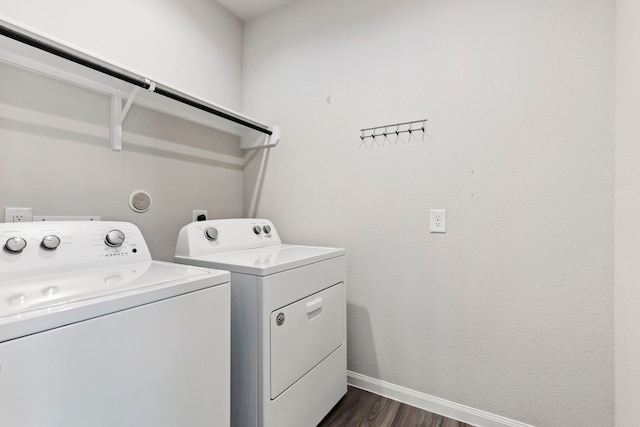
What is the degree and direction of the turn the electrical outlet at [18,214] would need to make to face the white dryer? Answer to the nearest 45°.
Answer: approximately 45° to its left

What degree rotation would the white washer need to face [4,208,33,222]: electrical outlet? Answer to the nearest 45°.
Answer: approximately 180°

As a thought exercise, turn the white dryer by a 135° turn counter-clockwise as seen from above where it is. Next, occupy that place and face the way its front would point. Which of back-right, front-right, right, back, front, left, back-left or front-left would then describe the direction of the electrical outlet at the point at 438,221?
right

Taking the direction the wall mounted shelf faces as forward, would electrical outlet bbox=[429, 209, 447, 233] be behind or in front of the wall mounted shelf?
in front

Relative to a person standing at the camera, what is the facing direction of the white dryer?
facing the viewer and to the right of the viewer

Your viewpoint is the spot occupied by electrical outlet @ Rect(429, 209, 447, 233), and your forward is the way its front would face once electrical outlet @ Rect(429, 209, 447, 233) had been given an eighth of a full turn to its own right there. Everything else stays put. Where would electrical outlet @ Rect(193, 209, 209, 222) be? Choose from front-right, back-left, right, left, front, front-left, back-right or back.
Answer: front-right

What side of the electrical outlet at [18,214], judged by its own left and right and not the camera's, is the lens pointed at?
front

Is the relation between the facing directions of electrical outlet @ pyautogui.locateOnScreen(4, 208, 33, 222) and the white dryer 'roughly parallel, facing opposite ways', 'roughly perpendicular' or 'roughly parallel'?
roughly parallel

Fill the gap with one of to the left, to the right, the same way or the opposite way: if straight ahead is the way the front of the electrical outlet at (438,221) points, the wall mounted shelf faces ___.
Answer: to the left

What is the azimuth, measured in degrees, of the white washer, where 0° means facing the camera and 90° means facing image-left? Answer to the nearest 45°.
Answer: approximately 315°

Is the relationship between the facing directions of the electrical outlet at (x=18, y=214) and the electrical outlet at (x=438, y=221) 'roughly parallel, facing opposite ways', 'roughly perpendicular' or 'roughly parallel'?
roughly perpendicular
